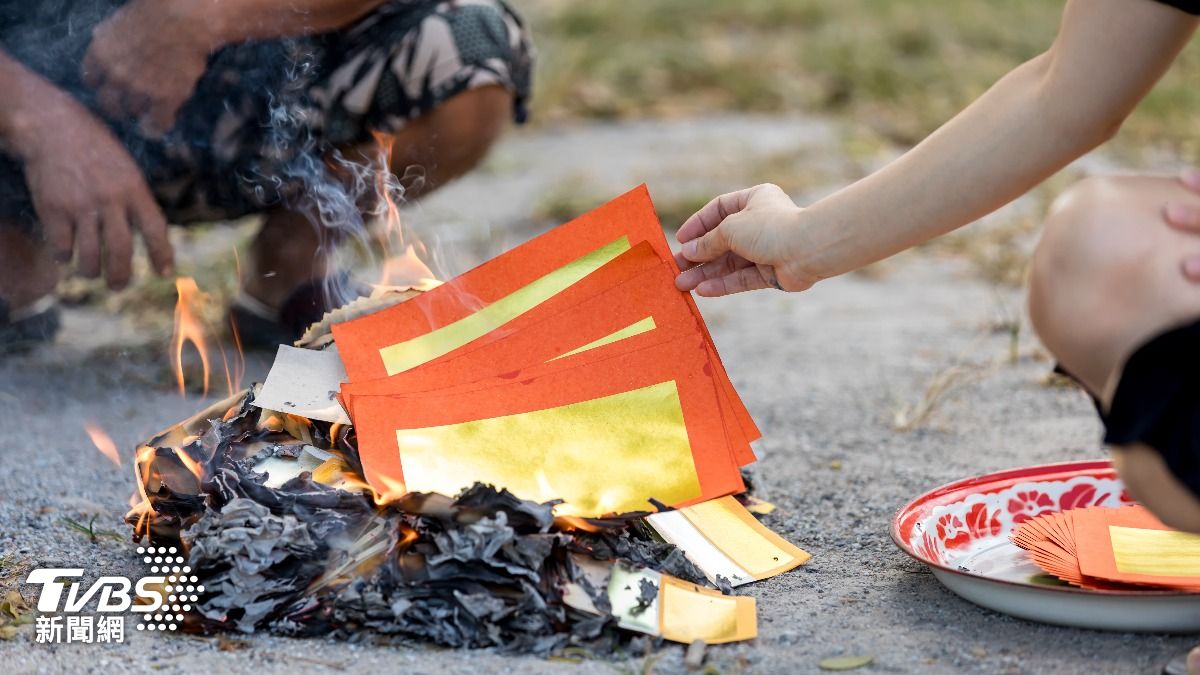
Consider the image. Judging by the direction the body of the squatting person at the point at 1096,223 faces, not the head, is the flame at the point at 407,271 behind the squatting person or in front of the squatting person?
in front

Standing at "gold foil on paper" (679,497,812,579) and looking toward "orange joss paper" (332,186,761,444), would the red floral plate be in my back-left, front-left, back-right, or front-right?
back-right

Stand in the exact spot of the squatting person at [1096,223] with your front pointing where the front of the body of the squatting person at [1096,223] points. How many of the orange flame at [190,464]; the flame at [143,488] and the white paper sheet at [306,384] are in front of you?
3

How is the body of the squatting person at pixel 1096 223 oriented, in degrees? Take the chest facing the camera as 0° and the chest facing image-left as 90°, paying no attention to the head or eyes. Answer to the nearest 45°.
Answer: approximately 90°

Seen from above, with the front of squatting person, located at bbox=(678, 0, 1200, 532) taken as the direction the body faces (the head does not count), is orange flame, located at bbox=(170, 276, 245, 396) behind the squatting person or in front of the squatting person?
in front

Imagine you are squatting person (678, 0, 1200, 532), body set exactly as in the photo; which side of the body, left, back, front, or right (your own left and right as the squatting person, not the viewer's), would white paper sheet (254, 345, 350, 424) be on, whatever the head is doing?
front
